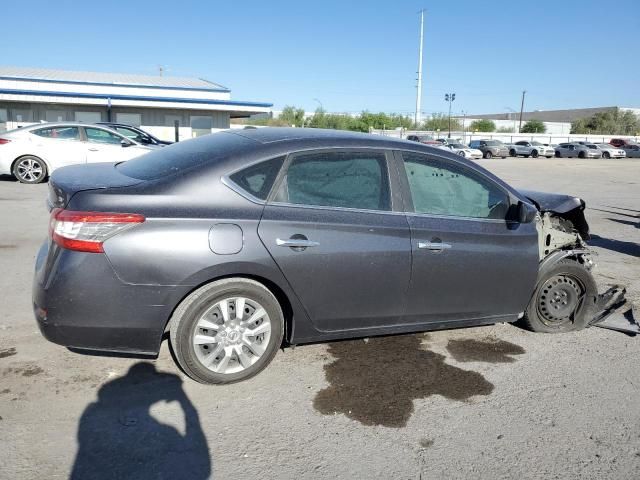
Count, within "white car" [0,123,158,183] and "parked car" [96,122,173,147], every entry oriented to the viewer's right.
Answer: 2

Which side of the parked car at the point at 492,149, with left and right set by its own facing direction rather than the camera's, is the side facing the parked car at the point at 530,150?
left

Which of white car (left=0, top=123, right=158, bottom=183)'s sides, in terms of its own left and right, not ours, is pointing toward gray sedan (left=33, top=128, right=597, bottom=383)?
right

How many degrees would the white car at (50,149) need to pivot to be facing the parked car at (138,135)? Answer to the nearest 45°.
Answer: approximately 45° to its left

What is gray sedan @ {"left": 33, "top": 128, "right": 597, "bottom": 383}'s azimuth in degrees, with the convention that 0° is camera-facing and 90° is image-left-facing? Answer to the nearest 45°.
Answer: approximately 225°

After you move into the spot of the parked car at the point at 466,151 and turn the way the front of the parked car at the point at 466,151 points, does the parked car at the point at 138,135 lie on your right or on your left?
on your right

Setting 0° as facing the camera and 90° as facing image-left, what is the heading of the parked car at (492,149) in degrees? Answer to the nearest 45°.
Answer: approximately 315°

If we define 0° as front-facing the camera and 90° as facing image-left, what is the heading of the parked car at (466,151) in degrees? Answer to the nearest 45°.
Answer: approximately 315°

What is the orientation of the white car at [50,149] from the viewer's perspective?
to the viewer's right

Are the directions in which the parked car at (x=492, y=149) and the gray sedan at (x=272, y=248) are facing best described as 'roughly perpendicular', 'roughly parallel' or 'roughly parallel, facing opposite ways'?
roughly perpendicular

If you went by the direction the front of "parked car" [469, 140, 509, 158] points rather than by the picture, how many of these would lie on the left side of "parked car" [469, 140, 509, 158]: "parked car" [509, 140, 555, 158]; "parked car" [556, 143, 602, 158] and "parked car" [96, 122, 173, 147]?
2

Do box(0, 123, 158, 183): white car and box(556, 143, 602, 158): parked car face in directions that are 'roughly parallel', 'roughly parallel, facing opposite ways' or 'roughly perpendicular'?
roughly perpendicular

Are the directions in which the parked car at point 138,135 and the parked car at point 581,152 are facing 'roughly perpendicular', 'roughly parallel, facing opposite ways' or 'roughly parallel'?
roughly perpendicular

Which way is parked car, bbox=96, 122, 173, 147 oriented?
to the viewer's right
